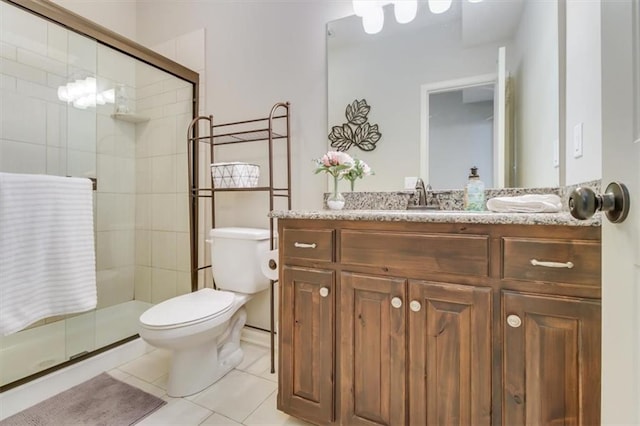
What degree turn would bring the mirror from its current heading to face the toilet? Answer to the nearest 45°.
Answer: approximately 90° to its right

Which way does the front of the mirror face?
toward the camera

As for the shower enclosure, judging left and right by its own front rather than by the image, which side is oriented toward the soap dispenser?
front

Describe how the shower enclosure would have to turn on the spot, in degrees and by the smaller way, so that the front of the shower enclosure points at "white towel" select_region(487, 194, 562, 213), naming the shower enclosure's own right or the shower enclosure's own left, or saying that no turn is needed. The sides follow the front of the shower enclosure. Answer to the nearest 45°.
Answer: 0° — it already faces it

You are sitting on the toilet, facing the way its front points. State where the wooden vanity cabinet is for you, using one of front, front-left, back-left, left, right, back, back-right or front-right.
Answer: left

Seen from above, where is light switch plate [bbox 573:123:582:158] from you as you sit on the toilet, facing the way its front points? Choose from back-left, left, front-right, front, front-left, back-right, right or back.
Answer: left

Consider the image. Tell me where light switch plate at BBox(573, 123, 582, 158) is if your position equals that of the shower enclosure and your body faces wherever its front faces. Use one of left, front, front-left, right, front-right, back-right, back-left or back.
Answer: front

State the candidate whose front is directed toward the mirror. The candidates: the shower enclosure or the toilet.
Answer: the shower enclosure

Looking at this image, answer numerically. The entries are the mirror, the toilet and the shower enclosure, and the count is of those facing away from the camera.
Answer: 0

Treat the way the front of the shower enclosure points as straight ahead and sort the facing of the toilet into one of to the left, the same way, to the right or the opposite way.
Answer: to the right

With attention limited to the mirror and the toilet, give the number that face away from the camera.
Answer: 0

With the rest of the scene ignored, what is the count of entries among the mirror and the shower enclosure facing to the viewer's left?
0

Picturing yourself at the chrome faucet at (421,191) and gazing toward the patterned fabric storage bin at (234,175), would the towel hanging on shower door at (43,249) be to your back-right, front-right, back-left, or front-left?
front-left

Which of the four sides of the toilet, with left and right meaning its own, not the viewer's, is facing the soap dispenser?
left

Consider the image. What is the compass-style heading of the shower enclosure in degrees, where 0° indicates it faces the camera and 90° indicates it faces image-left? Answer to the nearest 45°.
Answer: approximately 315°
